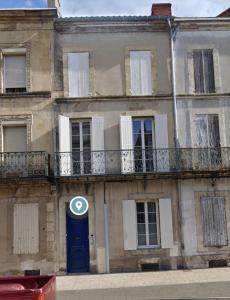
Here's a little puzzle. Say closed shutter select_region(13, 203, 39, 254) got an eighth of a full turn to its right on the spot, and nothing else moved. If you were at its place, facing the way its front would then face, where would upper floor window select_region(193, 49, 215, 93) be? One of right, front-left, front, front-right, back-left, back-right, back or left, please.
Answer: back-left

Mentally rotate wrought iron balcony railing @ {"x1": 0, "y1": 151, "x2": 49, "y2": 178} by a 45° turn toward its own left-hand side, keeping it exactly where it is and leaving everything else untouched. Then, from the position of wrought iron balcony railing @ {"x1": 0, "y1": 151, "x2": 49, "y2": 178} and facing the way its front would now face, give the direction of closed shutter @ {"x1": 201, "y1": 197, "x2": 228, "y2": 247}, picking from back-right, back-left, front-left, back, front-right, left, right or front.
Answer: front-left

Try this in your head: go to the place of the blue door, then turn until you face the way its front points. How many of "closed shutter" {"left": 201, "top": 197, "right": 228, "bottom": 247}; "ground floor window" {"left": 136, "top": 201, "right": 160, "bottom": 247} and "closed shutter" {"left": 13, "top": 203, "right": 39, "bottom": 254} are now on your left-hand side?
2
